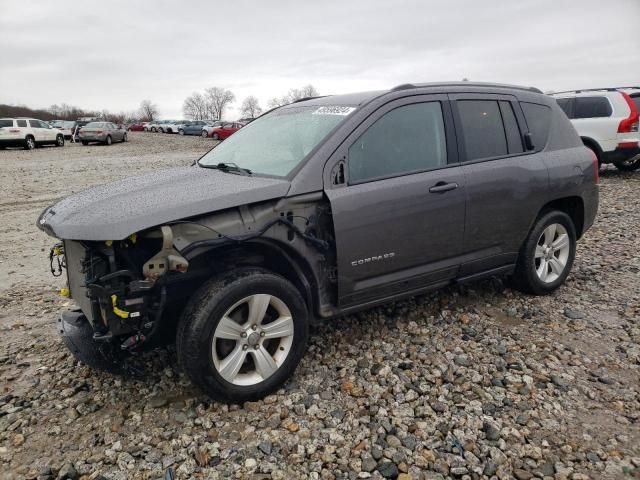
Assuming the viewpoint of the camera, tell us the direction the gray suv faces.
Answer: facing the viewer and to the left of the viewer

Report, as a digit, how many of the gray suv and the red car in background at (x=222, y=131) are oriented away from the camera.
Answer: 0

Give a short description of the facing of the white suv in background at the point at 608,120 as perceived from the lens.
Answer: facing away from the viewer and to the left of the viewer

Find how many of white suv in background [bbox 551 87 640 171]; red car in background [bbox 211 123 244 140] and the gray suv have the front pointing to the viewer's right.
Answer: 0

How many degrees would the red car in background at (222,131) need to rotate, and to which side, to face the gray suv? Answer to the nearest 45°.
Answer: approximately 45° to its left

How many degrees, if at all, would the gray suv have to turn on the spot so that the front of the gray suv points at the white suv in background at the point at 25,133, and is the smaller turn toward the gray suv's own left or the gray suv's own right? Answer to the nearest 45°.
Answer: approximately 90° to the gray suv's own right

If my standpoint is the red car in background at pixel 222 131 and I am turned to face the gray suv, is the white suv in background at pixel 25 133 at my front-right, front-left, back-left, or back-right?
front-right

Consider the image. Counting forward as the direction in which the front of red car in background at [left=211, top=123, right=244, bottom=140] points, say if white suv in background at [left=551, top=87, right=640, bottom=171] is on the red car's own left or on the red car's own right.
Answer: on the red car's own left

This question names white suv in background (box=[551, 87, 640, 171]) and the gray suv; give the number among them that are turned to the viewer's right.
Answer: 0

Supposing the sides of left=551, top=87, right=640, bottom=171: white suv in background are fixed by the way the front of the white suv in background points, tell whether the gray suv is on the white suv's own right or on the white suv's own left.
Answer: on the white suv's own left
